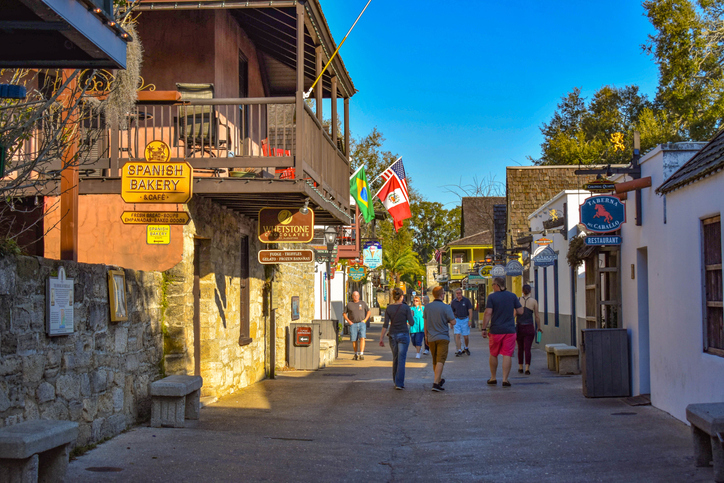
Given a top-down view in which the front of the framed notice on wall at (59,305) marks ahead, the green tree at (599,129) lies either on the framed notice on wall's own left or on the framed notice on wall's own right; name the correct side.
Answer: on the framed notice on wall's own left

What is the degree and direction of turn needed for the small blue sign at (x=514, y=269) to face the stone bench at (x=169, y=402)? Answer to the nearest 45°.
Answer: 0° — it already faces it

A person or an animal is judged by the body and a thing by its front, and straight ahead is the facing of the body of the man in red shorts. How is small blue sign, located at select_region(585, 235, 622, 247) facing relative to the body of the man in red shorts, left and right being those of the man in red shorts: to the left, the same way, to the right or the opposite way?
the opposite way

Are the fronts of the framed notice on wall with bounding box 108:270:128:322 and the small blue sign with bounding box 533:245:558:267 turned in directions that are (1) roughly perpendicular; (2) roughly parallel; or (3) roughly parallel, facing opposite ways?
roughly perpendicular

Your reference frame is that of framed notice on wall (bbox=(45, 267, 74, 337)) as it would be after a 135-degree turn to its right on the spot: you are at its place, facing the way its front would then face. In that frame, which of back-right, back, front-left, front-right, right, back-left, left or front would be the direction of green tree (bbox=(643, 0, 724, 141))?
back-right

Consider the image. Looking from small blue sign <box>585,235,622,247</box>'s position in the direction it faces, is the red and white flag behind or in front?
behind

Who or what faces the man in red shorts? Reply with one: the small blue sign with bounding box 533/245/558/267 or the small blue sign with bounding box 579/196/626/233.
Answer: the small blue sign with bounding box 533/245/558/267

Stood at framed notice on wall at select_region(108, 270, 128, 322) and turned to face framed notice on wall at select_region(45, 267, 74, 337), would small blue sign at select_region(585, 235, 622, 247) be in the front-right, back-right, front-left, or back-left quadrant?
back-left

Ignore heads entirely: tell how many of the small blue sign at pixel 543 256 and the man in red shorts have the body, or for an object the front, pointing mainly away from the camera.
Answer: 1

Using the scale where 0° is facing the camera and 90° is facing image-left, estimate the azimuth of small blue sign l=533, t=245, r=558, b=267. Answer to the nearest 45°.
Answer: approximately 0°
